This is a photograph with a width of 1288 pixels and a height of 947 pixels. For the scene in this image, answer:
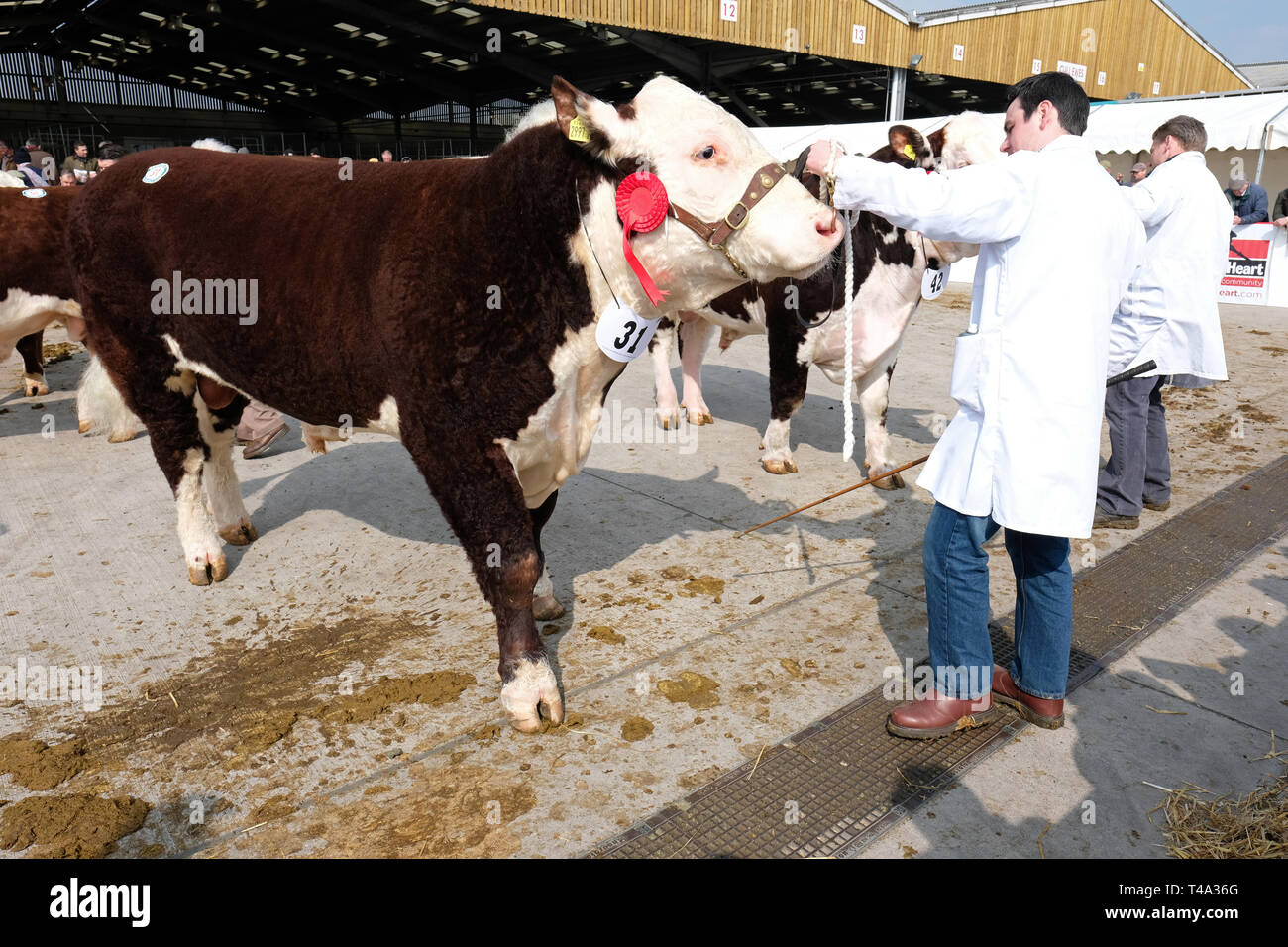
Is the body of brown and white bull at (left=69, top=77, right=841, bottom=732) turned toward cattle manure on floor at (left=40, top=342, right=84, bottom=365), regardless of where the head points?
no

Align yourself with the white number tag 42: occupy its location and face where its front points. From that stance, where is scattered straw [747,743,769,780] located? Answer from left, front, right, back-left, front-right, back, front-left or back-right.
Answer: front-right

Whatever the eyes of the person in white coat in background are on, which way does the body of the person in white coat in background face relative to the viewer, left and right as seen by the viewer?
facing away from the viewer and to the left of the viewer

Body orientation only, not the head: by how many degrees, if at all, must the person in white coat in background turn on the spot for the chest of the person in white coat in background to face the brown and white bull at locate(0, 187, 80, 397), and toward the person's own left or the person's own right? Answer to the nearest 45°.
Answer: approximately 45° to the person's own left

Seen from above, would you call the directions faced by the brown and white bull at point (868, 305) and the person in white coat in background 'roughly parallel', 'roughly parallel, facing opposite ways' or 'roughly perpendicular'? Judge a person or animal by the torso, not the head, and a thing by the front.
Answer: roughly parallel, facing opposite ways

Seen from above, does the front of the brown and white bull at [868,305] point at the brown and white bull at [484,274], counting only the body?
no

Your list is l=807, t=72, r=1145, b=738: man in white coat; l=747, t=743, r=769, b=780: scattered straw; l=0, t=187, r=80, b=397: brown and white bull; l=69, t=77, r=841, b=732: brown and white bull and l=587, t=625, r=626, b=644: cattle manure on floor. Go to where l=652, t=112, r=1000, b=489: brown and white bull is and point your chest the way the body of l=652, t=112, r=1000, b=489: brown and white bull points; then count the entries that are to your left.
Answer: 0

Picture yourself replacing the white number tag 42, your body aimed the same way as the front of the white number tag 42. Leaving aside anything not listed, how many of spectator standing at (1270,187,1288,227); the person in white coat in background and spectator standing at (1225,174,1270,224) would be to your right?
0

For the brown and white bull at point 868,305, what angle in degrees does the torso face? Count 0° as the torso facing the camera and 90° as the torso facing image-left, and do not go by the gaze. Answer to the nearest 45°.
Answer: approximately 315°

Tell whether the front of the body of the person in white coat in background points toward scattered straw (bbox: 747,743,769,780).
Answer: no

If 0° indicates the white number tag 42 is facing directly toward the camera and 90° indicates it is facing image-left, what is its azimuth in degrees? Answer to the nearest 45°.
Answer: approximately 315°

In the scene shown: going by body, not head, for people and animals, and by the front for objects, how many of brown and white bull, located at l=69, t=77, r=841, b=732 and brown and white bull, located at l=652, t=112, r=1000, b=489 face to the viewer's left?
0

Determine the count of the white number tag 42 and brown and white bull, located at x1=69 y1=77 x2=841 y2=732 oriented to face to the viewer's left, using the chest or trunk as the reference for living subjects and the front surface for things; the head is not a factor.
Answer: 0
